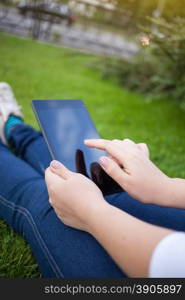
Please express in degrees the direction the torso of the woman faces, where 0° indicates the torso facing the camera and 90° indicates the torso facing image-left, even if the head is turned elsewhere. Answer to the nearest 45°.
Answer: approximately 135°
